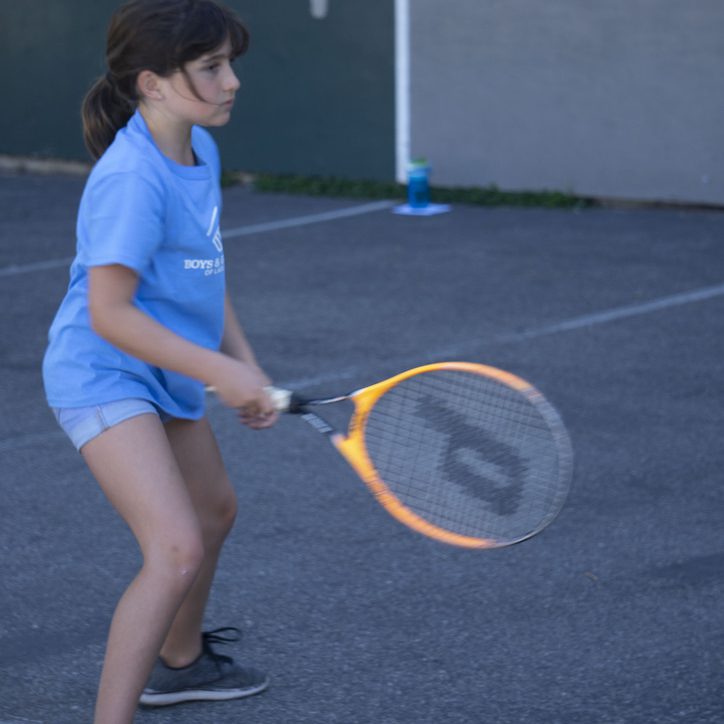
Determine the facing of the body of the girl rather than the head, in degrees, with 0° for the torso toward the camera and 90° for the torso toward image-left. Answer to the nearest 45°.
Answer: approximately 270°

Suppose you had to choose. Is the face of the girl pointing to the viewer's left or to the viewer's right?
to the viewer's right

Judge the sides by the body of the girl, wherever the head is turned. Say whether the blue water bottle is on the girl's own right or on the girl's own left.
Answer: on the girl's own left
